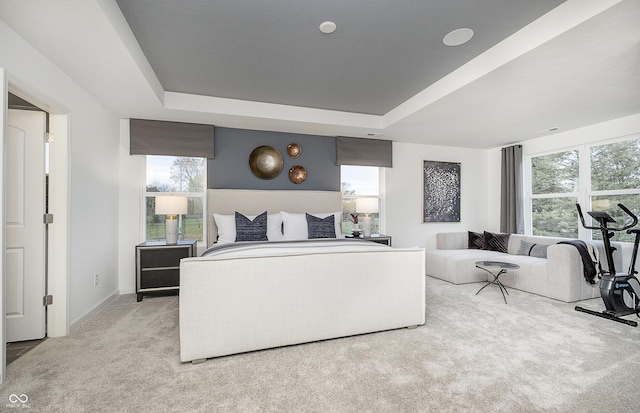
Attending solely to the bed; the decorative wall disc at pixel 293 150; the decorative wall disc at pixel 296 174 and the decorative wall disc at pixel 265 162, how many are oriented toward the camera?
4

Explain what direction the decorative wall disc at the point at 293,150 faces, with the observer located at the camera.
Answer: facing the viewer

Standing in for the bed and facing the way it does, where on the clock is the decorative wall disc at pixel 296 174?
The decorative wall disc is roughly at 6 o'clock from the bed.

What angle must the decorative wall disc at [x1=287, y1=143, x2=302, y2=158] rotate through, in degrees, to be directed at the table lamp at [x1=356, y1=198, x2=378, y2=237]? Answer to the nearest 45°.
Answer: approximately 90° to its left

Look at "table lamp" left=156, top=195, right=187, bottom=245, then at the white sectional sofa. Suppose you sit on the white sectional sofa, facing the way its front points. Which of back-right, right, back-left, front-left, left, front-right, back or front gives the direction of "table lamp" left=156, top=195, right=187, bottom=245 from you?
front

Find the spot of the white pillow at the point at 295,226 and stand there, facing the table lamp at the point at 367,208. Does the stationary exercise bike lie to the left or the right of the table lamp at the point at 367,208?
right

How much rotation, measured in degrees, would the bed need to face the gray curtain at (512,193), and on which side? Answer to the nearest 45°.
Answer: approximately 135° to its left

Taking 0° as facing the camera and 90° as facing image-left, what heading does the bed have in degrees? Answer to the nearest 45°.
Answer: approximately 0°

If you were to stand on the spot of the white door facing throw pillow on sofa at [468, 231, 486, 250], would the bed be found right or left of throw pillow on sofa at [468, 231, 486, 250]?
right

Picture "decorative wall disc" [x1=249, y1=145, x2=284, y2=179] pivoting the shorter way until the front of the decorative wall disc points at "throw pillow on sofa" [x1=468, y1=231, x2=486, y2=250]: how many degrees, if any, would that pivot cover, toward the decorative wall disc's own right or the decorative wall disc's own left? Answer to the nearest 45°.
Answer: approximately 90° to the decorative wall disc's own left

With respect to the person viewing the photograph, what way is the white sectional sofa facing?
facing the viewer and to the left of the viewer
